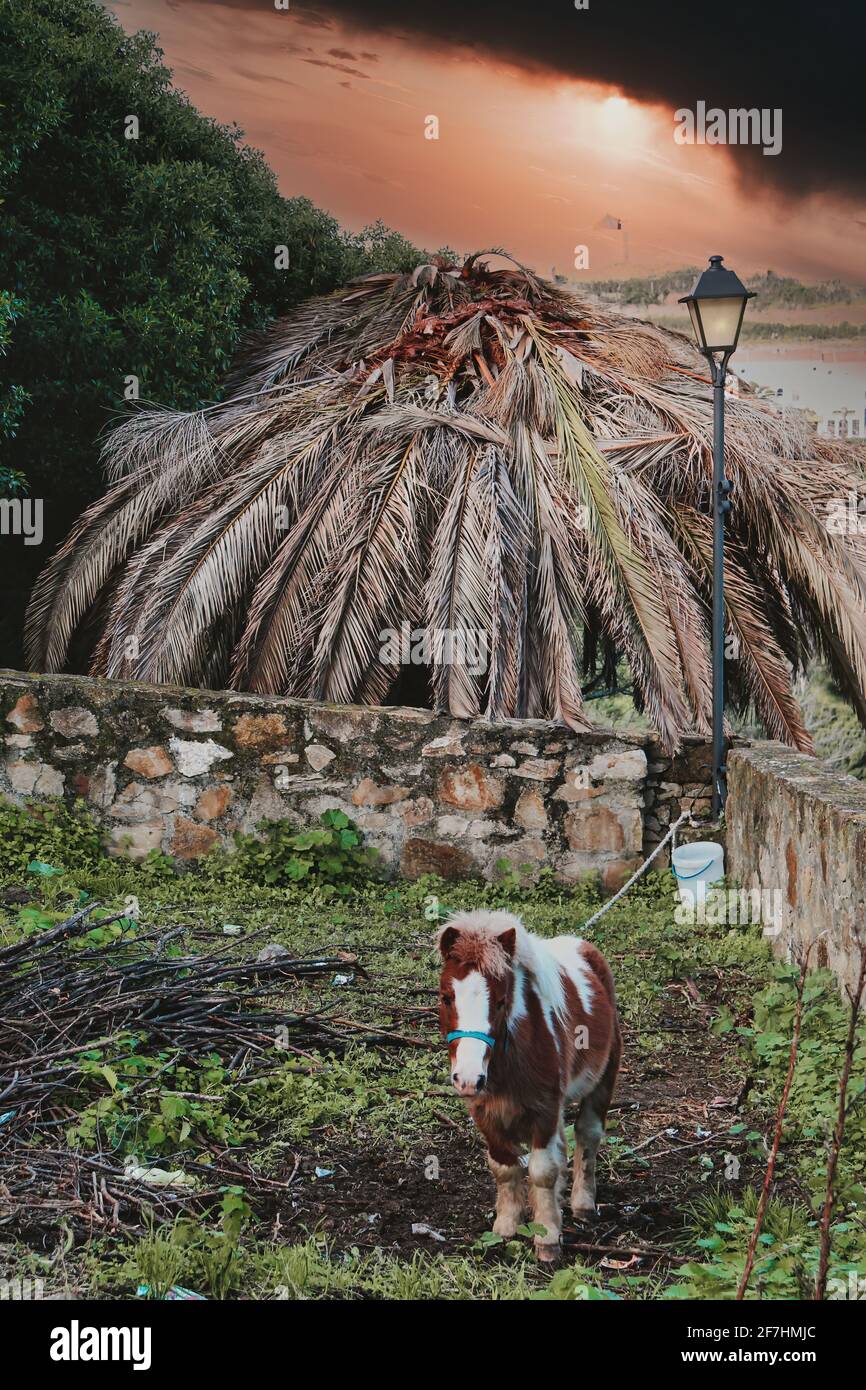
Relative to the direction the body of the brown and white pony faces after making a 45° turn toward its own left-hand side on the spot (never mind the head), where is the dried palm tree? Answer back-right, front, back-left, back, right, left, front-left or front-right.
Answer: back

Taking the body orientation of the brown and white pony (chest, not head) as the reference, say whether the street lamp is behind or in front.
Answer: behind

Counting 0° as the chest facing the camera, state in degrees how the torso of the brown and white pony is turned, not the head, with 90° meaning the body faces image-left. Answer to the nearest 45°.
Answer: approximately 45°

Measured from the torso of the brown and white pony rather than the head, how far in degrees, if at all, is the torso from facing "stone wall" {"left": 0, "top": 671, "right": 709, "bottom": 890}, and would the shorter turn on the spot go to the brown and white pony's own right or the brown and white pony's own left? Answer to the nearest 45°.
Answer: approximately 135° to the brown and white pony's own right

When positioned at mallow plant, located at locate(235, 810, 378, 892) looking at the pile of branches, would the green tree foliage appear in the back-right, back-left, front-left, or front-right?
back-right

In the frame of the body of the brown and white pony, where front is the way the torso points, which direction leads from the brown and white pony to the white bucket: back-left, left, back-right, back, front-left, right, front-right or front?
back-right

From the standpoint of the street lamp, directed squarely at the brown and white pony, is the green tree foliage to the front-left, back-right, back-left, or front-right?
back-right

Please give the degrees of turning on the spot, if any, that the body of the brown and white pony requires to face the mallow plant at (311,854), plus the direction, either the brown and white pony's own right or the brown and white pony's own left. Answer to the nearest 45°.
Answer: approximately 135° to the brown and white pony's own right

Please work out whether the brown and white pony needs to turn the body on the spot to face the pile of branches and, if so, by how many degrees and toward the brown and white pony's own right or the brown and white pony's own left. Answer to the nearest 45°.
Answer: approximately 90° to the brown and white pony's own right
